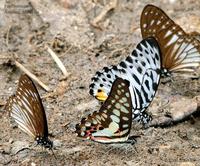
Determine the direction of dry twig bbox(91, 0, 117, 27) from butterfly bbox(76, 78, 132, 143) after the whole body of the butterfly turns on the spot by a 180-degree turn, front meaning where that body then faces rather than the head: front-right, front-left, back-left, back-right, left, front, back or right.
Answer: right

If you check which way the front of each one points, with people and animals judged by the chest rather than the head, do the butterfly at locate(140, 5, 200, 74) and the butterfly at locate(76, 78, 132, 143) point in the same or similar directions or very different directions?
very different directions

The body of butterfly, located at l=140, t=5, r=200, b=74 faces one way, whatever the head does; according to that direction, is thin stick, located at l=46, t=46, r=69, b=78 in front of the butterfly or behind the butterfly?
in front

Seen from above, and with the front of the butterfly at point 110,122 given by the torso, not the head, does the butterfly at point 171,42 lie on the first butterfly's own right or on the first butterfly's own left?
on the first butterfly's own left

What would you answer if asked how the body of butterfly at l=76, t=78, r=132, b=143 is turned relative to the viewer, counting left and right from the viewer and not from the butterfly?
facing to the right of the viewer

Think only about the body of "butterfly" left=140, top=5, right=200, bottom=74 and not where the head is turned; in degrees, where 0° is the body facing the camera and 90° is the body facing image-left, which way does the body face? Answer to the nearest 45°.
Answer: approximately 90°

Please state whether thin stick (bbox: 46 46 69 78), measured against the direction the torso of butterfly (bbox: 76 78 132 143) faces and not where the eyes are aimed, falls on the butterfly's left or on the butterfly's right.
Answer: on the butterfly's left

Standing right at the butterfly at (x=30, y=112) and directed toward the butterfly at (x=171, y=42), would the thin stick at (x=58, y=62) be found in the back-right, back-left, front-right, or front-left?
front-left

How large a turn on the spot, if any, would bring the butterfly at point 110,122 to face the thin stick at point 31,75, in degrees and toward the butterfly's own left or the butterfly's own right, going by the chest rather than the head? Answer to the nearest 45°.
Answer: approximately 135° to the butterfly's own left

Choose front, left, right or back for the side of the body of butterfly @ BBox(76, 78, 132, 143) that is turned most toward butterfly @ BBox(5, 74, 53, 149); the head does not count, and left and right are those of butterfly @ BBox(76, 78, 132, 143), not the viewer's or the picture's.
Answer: back
